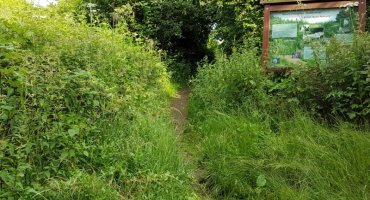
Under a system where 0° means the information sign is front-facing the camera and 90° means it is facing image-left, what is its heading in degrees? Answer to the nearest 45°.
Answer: approximately 0°

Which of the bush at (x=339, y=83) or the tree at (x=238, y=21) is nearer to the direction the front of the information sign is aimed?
the bush

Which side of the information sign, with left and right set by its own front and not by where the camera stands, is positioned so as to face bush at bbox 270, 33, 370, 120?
front

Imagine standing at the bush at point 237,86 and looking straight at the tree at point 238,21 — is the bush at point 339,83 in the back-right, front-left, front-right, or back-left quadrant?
back-right

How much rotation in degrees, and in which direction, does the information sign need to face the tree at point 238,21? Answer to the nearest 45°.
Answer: approximately 135° to its right

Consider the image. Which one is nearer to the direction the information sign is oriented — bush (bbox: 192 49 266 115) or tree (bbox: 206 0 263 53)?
the bush

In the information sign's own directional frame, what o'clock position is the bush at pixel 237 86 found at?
The bush is roughly at 2 o'clock from the information sign.
